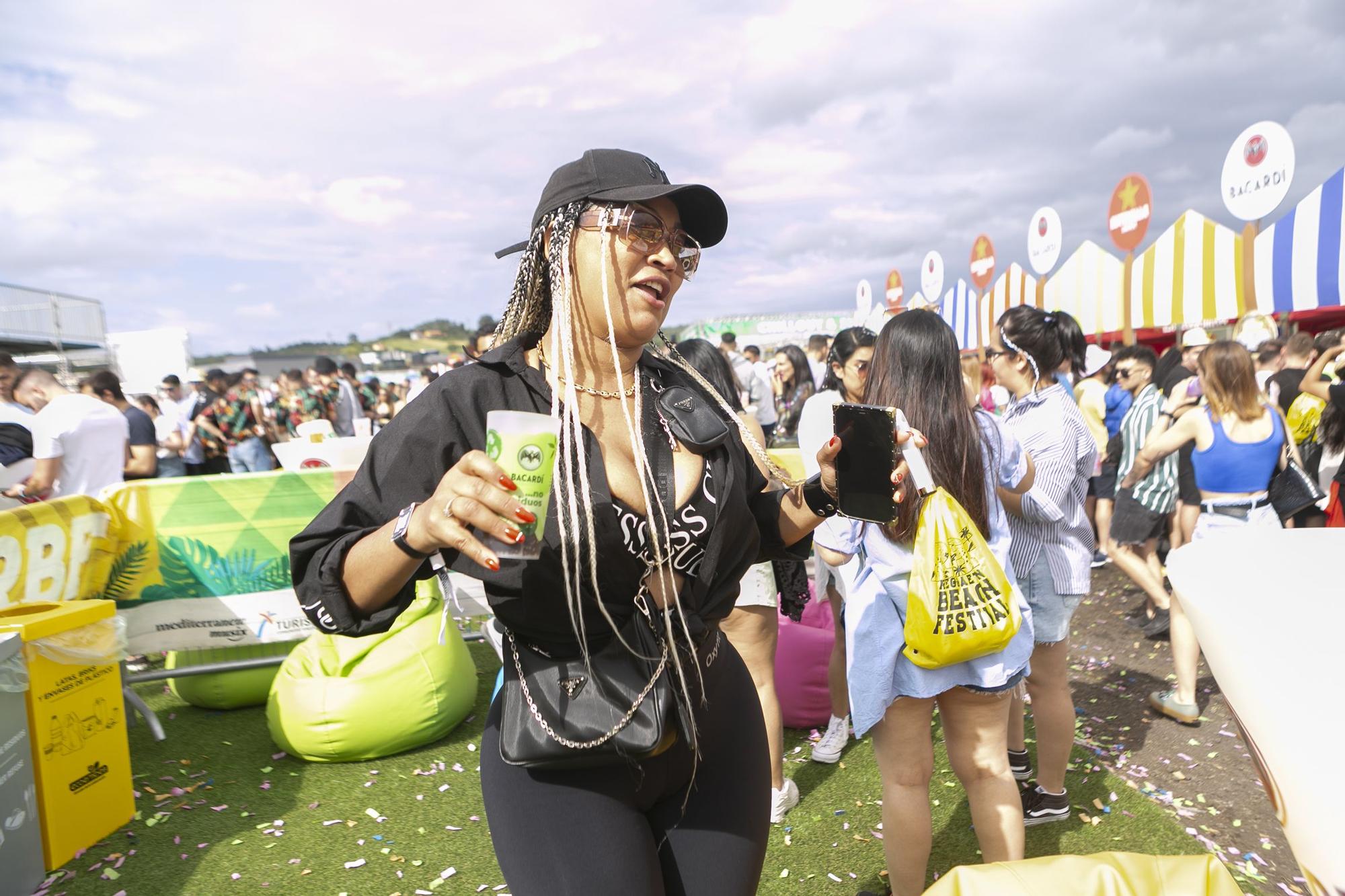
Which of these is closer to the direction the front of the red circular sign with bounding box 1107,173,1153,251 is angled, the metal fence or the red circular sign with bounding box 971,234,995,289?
the metal fence

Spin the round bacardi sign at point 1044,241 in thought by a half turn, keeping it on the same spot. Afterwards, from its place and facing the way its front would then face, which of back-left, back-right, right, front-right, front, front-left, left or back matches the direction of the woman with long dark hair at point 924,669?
back-right

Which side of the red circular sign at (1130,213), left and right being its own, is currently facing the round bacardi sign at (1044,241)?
right

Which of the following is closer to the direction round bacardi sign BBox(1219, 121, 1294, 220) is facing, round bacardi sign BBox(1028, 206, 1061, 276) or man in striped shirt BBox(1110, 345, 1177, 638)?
the man in striped shirt

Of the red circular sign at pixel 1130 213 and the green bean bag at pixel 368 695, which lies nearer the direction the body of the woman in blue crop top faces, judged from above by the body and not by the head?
the red circular sign

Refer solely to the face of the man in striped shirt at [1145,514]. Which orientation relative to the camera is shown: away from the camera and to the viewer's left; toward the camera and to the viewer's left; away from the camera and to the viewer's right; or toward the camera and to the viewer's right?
toward the camera and to the viewer's left

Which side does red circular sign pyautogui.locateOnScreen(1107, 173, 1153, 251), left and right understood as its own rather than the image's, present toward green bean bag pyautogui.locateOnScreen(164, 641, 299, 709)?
front

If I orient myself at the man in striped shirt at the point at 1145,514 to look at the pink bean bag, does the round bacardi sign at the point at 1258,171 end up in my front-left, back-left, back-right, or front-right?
back-right

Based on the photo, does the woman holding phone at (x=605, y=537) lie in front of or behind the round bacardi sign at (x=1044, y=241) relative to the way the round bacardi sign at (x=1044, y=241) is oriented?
in front

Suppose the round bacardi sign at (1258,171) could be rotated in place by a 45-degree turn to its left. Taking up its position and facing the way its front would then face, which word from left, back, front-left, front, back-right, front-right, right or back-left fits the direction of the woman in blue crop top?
front

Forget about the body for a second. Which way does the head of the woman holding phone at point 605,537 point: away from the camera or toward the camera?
toward the camera

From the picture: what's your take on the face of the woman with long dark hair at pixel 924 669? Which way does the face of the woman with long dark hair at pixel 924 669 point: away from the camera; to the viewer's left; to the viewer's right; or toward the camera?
away from the camera

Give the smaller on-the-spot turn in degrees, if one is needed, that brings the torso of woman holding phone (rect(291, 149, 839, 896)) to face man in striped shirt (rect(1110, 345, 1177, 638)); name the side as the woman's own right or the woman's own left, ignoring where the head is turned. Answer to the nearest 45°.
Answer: approximately 90° to the woman's own left

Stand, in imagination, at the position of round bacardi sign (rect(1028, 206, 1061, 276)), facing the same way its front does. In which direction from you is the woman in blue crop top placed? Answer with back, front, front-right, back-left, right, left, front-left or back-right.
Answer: front-left

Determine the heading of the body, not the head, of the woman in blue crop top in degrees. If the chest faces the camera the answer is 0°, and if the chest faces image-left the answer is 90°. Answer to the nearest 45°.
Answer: approximately 135°

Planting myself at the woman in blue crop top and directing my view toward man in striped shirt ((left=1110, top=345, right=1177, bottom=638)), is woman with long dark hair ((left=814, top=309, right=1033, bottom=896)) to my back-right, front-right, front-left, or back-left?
back-left

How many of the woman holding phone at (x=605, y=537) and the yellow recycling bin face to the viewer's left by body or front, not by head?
0
